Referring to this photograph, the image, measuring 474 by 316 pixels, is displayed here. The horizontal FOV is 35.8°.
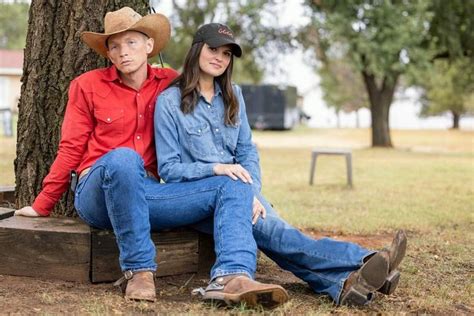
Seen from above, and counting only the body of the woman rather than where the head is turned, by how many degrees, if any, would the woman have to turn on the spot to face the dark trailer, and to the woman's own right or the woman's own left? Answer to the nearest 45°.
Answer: approximately 135° to the woman's own left

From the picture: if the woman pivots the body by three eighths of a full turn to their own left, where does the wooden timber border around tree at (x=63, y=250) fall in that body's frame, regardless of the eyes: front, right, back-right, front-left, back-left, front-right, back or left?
left

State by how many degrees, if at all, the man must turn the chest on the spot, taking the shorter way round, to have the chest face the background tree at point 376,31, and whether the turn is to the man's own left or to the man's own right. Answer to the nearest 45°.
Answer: approximately 135° to the man's own left

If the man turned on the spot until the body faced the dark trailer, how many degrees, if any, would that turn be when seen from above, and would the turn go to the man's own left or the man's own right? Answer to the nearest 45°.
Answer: approximately 135° to the man's own left

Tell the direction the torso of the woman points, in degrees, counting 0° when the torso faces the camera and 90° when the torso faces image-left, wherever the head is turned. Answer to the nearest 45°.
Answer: approximately 315°

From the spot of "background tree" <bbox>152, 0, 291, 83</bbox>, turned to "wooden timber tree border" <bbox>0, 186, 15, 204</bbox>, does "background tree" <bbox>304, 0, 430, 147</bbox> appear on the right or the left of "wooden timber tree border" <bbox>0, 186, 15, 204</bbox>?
left

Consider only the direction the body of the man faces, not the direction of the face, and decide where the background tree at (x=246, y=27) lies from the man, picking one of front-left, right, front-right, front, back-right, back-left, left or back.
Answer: back-left

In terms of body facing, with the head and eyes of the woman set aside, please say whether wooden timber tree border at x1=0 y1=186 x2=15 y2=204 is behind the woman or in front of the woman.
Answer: behind

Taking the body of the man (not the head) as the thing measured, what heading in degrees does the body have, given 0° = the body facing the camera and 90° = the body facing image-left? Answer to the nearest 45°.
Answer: approximately 315°
